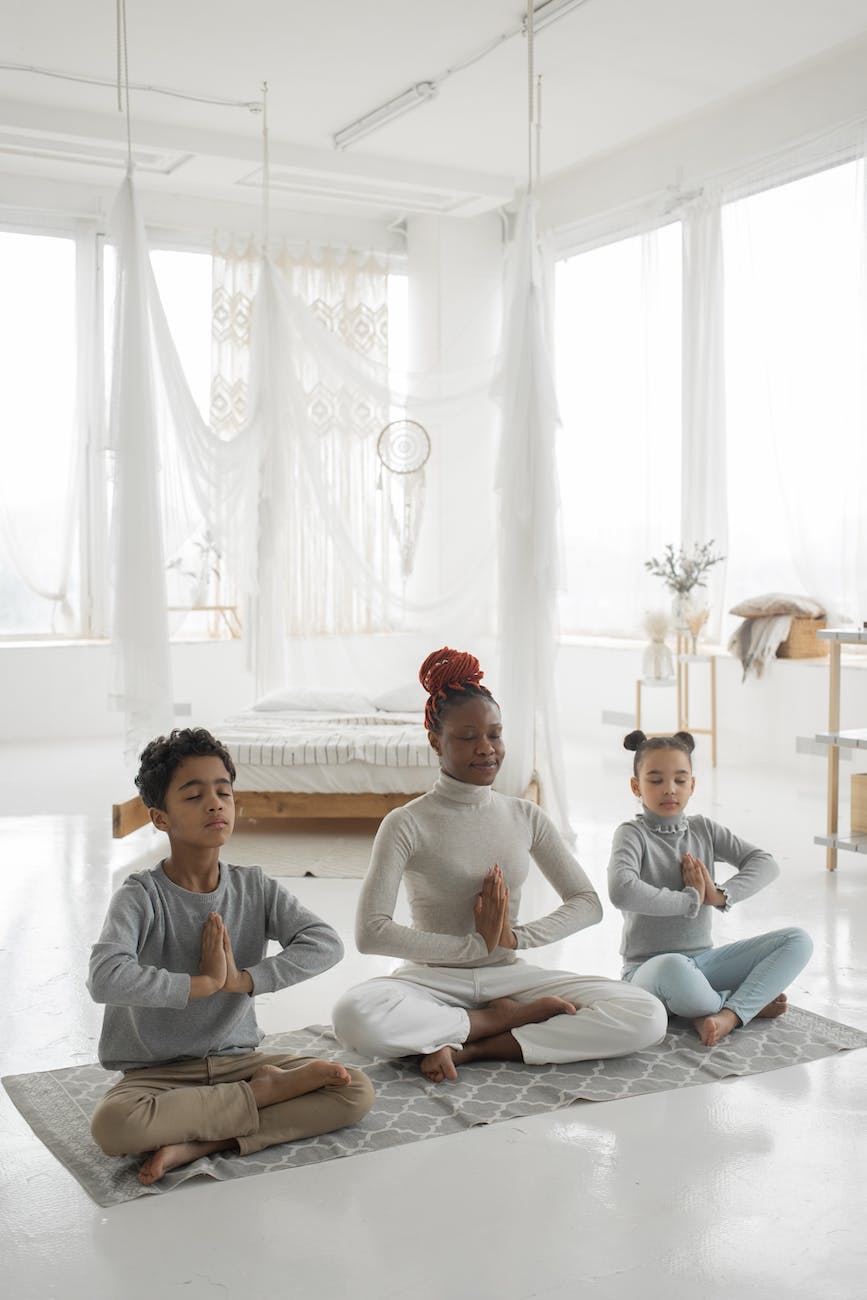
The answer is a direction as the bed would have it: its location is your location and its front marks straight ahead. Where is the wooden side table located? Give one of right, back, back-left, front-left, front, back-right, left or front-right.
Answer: back-left

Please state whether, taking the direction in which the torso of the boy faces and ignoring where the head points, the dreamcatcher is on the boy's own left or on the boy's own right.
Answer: on the boy's own left

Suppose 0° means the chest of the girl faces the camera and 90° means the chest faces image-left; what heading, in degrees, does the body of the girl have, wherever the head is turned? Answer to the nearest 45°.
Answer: approximately 315°

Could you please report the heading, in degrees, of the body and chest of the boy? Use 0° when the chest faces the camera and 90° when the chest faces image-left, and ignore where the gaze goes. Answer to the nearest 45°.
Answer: approximately 315°

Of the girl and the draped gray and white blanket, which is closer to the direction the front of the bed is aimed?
the girl

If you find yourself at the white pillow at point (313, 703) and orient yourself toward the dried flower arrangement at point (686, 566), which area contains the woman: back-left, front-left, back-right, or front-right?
back-right

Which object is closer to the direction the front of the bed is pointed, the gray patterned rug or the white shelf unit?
the gray patterned rug

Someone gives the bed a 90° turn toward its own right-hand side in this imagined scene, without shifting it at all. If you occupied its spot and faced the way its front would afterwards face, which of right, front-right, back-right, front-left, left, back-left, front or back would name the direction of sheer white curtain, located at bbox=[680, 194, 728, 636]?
back-right
